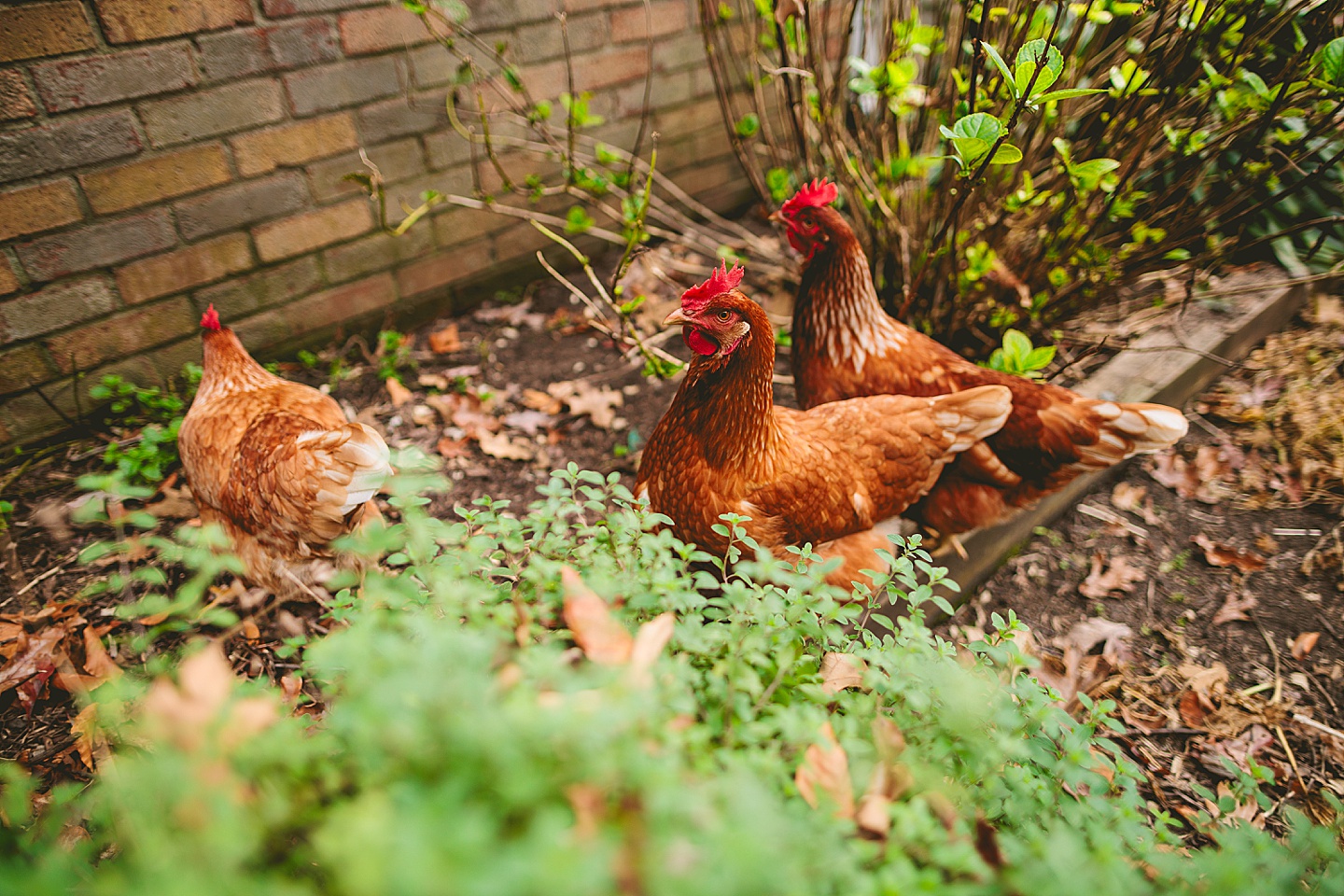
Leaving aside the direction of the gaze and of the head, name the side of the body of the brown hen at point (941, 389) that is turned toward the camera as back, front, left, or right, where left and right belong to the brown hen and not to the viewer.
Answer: left

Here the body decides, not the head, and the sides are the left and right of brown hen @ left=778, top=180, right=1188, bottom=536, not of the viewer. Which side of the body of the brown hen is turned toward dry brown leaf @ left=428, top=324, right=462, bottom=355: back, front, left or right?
front

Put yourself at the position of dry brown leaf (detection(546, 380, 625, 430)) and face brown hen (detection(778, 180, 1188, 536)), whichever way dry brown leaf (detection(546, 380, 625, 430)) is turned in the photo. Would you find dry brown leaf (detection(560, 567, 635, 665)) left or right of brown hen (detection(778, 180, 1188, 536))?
right

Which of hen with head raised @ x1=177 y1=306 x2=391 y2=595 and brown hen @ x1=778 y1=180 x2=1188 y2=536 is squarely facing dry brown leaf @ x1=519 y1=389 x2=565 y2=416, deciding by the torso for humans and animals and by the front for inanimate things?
the brown hen

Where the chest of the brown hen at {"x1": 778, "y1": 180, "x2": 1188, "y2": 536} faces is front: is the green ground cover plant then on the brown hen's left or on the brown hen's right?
on the brown hen's left

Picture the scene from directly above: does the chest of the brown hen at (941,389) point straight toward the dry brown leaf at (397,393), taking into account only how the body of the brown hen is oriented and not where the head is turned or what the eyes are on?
yes

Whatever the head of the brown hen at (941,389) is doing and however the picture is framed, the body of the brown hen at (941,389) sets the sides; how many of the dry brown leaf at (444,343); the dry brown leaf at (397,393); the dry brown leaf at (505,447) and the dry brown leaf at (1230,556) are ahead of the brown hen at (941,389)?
3

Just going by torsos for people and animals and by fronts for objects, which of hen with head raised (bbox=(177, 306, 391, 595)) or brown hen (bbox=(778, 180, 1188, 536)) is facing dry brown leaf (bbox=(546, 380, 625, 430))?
the brown hen

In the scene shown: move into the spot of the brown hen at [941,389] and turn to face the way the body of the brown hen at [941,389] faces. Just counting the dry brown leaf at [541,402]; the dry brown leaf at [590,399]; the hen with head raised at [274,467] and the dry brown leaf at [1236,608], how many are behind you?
1

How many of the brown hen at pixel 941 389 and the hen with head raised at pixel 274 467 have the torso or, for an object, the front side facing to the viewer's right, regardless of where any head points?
0

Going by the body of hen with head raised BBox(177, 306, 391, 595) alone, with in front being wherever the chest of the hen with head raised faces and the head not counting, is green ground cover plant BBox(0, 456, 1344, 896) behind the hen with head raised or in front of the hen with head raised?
behind

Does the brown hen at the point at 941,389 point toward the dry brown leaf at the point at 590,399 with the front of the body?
yes

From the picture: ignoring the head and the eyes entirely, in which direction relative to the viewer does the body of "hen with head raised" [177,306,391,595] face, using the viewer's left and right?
facing away from the viewer and to the left of the viewer
